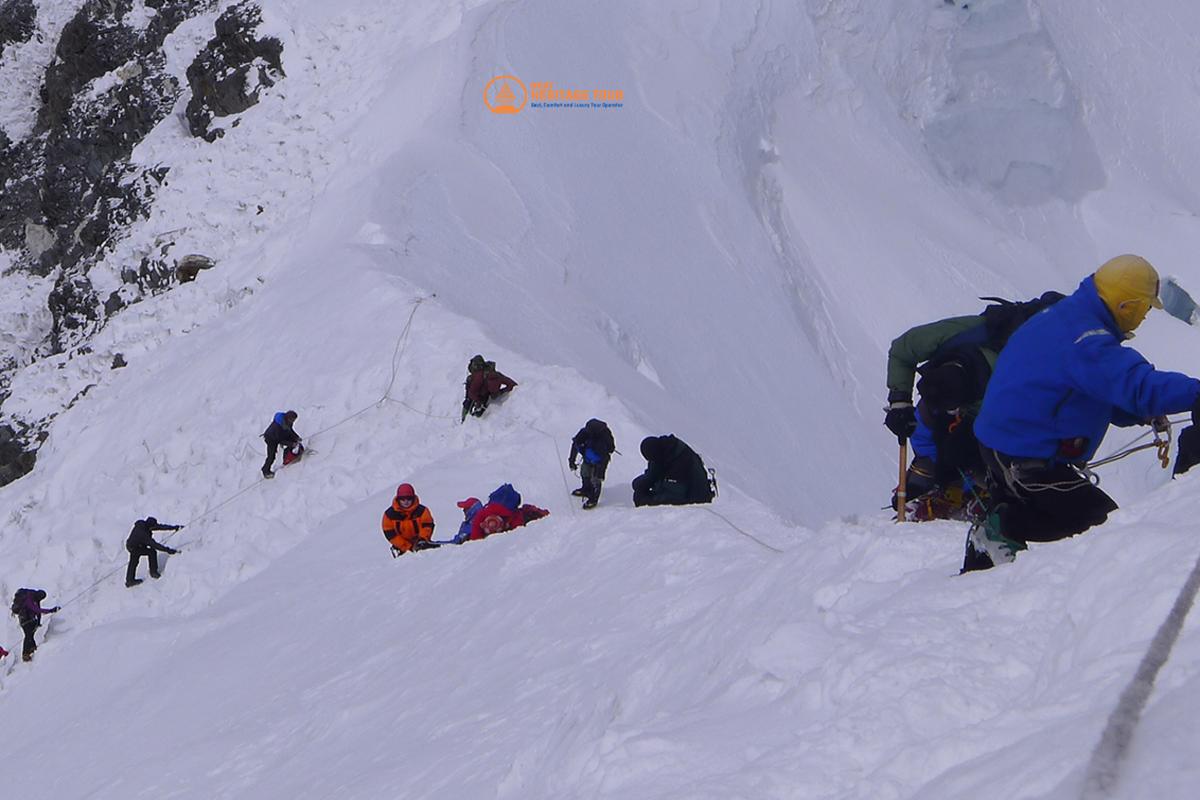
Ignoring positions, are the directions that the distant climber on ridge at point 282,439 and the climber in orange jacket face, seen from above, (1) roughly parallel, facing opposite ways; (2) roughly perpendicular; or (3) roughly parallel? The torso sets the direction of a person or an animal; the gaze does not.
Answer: roughly perpendicular

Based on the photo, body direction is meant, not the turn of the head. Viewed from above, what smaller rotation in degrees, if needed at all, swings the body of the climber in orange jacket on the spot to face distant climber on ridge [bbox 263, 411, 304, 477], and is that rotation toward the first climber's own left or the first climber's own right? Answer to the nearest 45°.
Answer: approximately 180°

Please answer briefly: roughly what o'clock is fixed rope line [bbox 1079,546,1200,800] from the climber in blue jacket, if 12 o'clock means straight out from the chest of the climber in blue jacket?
The fixed rope line is roughly at 3 o'clock from the climber in blue jacket.

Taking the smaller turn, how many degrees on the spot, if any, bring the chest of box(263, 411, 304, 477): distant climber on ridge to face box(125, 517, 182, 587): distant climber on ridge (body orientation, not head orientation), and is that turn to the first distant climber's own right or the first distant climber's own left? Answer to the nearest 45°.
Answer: approximately 180°

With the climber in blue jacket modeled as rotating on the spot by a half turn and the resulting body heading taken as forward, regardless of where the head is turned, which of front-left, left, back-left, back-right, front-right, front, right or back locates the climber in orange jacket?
front-right

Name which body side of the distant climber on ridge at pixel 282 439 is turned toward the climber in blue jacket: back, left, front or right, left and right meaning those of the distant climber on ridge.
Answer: right

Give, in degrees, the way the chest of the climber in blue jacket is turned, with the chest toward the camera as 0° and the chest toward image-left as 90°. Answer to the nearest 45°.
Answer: approximately 270°

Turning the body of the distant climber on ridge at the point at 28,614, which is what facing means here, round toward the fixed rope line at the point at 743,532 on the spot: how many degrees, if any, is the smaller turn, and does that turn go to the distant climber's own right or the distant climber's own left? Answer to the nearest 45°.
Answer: approximately 45° to the distant climber's own right

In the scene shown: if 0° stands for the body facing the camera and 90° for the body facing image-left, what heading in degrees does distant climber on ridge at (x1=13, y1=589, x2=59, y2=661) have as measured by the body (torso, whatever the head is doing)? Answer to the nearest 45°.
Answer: approximately 270°

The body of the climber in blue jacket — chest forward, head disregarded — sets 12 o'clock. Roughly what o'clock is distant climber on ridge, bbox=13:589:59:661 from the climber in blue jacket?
The distant climber on ridge is roughly at 7 o'clock from the climber in blue jacket.

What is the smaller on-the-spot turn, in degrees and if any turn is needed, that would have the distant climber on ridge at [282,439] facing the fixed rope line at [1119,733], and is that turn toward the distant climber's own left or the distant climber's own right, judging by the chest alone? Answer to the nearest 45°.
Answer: approximately 90° to the distant climber's own right
